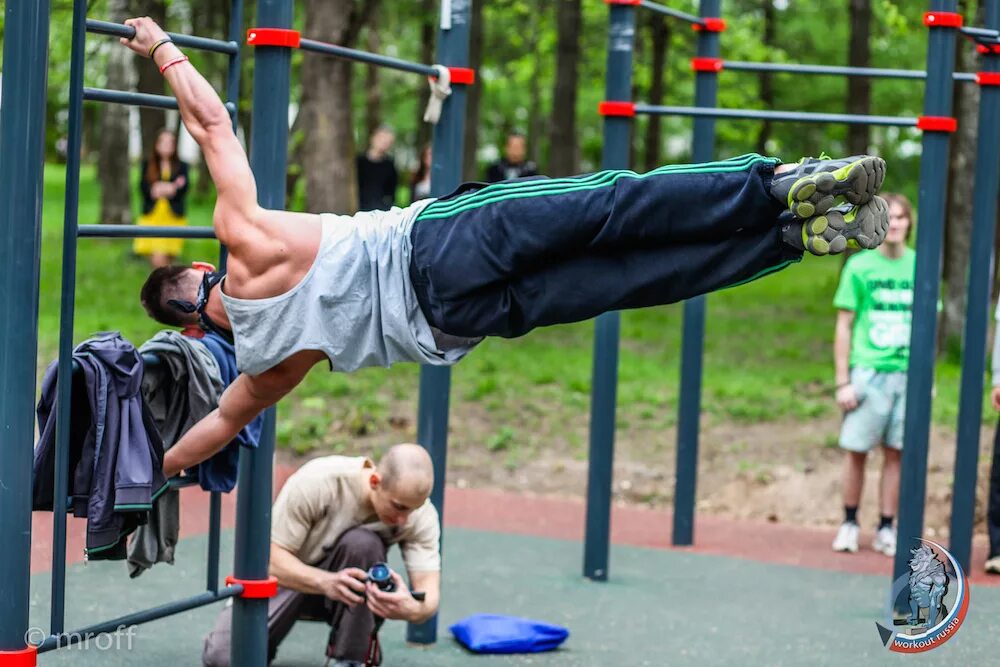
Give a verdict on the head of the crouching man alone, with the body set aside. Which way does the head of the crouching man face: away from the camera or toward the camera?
toward the camera

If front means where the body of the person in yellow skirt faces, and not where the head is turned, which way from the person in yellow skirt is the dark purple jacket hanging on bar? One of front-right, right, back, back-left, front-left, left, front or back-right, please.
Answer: front

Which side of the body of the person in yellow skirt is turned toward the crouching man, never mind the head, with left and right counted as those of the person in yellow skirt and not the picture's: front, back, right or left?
front

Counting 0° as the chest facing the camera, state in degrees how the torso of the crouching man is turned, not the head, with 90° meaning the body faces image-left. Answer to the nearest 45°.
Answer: approximately 315°

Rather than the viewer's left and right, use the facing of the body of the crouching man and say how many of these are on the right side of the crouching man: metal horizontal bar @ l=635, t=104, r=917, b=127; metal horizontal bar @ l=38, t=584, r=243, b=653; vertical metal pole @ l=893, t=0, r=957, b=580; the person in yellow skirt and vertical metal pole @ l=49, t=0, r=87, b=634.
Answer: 2

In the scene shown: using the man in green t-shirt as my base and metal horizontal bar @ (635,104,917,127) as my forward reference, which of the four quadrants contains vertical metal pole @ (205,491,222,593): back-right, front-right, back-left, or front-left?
front-right

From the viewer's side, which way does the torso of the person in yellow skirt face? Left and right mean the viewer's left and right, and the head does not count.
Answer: facing the viewer

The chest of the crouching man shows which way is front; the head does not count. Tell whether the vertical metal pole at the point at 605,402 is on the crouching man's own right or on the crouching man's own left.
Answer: on the crouching man's own left

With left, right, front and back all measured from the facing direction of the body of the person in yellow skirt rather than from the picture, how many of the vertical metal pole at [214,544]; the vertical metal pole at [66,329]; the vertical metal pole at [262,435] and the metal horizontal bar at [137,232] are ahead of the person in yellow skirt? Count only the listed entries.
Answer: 4

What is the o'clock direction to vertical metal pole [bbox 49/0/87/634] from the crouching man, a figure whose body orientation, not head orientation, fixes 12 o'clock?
The vertical metal pole is roughly at 3 o'clock from the crouching man.

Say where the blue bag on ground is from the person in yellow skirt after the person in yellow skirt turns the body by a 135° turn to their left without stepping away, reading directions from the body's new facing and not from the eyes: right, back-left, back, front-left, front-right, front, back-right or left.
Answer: back-right

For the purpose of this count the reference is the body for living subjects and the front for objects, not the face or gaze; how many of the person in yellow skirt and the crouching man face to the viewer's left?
0

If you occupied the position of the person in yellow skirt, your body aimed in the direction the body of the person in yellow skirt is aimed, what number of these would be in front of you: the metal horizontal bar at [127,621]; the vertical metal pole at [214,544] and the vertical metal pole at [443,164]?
3
